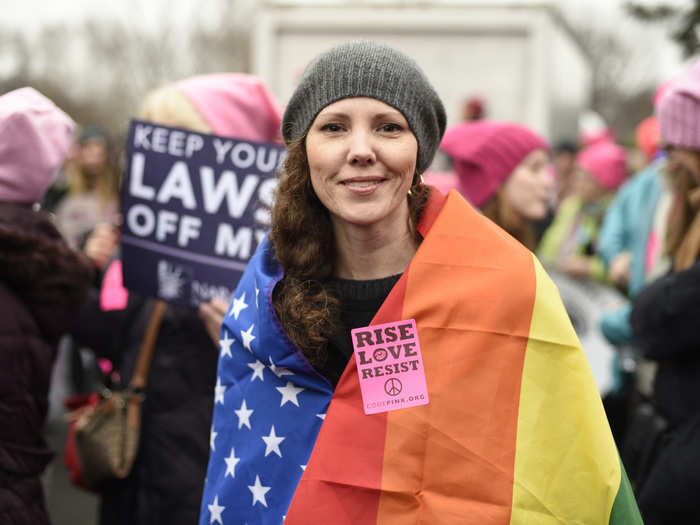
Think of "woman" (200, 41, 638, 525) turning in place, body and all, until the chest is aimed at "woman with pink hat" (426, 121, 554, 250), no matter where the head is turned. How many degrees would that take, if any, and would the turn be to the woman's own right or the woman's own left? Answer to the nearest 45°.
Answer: approximately 180°

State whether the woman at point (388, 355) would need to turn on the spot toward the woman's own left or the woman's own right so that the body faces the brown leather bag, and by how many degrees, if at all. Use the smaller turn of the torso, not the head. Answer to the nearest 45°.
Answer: approximately 135° to the woman's own right

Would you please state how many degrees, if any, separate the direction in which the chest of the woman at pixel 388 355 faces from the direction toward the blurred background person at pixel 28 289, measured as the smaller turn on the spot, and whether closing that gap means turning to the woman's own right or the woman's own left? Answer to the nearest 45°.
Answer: approximately 135° to the woman's own right

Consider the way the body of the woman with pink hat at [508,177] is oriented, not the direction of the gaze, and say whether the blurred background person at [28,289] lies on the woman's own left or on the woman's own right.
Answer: on the woman's own right

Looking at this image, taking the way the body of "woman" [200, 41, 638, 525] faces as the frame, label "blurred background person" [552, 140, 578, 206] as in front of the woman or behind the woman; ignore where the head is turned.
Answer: behind

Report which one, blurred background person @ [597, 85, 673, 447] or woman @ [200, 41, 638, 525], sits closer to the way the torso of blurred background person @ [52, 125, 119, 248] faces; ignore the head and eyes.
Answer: the woman

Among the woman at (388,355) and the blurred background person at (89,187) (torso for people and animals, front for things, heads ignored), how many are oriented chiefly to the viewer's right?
0

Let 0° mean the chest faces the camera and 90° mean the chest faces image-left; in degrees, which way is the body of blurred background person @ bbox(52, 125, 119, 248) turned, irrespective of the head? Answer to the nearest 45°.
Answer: approximately 0°

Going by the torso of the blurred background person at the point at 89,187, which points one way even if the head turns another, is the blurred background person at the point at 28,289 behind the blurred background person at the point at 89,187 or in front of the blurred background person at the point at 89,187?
in front

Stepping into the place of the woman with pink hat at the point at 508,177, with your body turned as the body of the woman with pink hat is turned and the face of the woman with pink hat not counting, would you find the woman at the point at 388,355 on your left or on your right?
on your right
